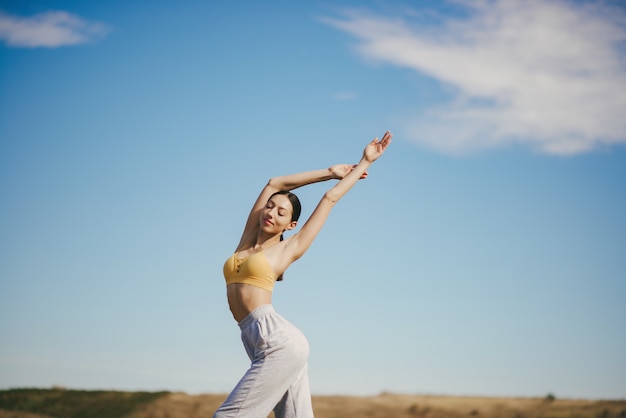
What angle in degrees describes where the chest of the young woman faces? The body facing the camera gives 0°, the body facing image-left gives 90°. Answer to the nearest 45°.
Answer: approximately 45°
